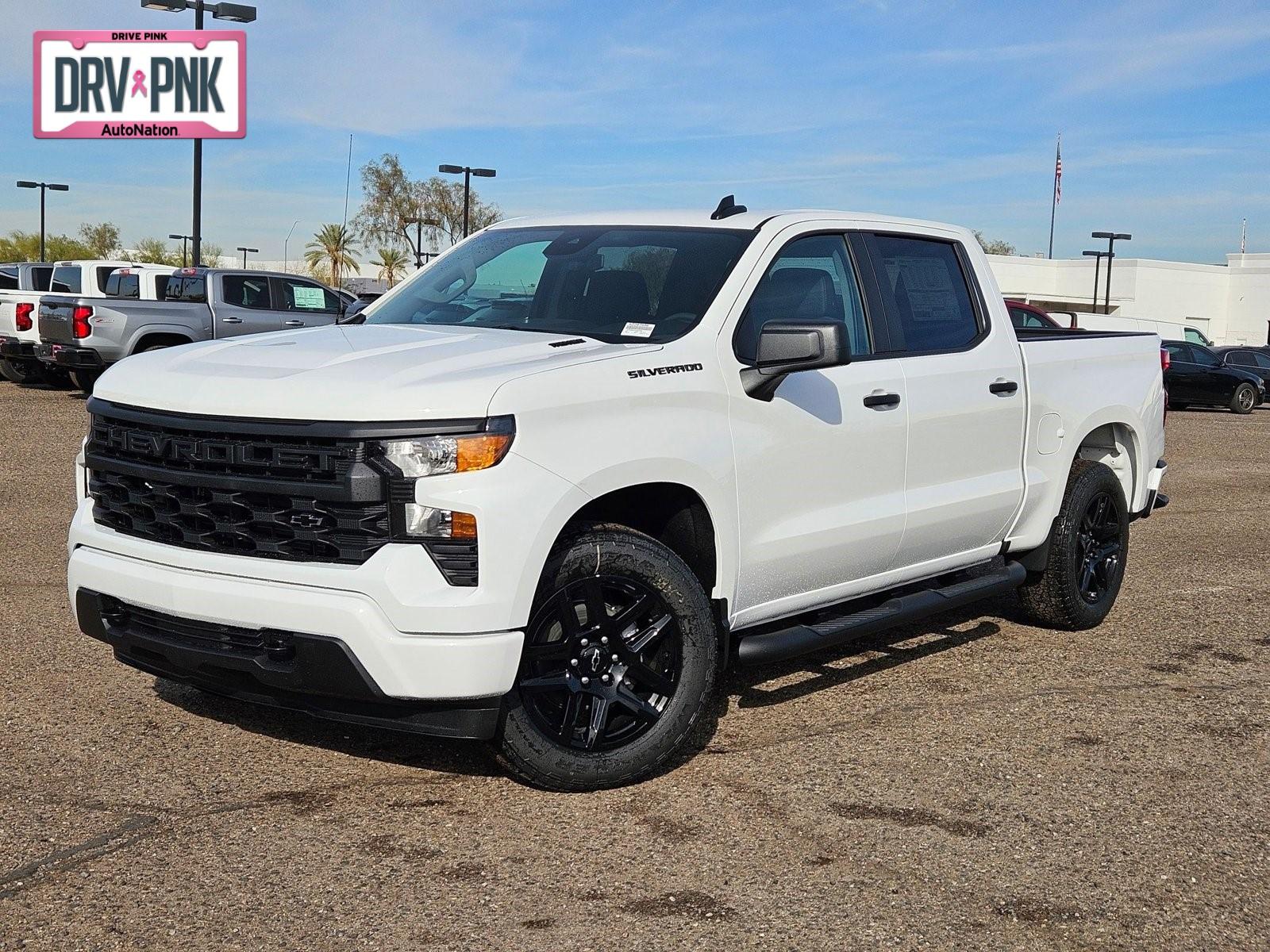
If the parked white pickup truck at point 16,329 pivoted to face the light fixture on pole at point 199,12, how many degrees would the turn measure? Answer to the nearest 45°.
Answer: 0° — it already faces it

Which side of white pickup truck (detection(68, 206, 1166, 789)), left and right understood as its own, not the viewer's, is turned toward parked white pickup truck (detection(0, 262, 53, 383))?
right

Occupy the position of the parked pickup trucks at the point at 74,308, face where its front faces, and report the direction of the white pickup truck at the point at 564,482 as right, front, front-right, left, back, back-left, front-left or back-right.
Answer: back-right

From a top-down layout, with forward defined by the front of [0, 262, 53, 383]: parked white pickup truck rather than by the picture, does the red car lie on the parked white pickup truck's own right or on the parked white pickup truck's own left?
on the parked white pickup truck's own right

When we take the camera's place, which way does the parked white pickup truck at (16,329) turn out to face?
facing away from the viewer and to the right of the viewer

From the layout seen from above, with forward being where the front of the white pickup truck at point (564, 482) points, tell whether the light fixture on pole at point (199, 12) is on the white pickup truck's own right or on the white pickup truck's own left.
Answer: on the white pickup truck's own right

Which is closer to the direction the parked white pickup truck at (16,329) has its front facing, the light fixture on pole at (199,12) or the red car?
the light fixture on pole

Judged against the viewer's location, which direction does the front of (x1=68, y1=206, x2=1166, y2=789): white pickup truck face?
facing the viewer and to the left of the viewer
